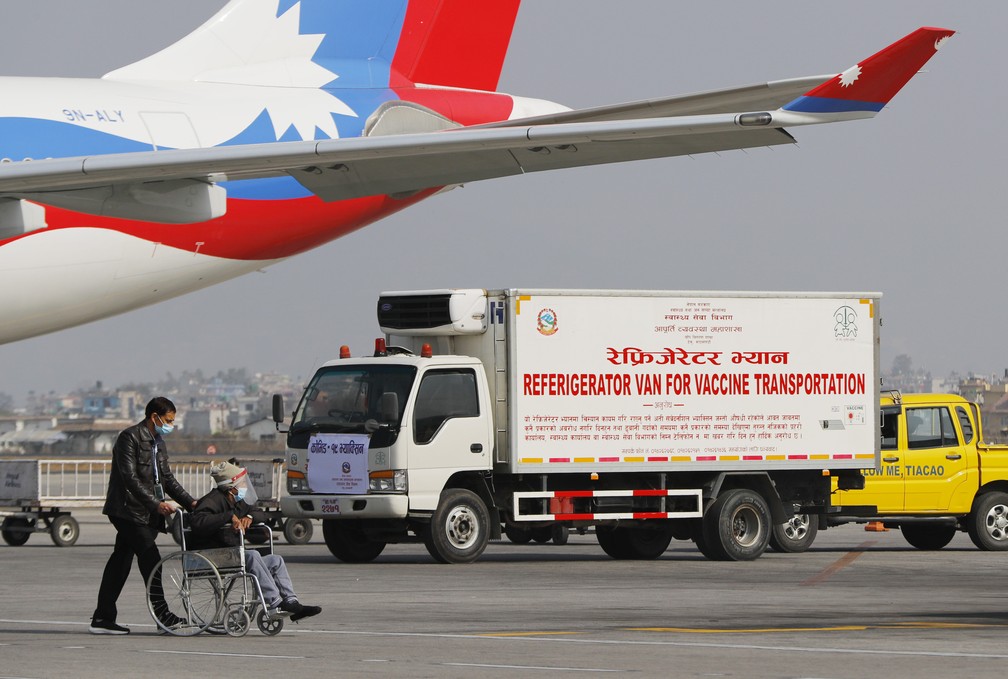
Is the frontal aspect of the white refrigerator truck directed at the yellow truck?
no

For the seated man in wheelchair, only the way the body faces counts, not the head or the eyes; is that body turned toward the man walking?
no

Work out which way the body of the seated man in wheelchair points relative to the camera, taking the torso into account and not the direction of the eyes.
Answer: to the viewer's right

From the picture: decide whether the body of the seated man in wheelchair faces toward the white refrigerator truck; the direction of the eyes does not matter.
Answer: no

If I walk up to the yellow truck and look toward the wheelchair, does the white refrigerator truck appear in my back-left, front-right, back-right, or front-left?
front-right

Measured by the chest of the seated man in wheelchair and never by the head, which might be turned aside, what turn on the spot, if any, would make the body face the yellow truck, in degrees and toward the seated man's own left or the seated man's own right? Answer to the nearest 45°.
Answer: approximately 45° to the seated man's own left

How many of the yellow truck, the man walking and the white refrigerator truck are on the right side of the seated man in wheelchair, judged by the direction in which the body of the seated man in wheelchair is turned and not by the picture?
0

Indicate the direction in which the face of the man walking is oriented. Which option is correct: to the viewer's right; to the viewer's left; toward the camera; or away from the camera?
to the viewer's right

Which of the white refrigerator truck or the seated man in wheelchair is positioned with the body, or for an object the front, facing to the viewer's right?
the seated man in wheelchair

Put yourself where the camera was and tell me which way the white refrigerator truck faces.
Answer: facing the viewer and to the left of the viewer
